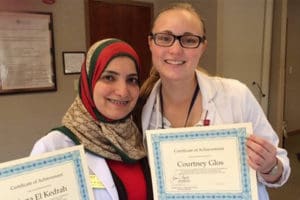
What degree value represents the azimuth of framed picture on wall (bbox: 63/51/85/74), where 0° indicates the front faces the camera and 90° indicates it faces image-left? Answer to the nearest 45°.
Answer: approximately 0°

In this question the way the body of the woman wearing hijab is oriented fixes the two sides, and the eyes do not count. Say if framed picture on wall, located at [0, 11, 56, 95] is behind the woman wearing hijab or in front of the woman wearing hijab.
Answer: behind

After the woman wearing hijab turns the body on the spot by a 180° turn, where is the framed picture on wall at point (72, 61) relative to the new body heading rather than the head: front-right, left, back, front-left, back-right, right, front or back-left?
front-right
